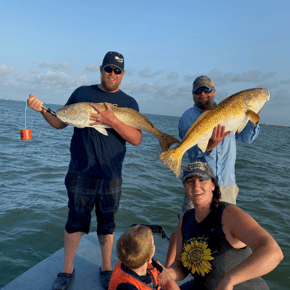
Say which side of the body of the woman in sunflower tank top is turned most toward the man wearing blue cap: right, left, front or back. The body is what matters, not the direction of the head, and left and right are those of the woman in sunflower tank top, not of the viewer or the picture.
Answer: right

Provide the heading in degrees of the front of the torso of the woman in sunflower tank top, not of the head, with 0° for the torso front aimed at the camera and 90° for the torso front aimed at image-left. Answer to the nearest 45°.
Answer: approximately 45°

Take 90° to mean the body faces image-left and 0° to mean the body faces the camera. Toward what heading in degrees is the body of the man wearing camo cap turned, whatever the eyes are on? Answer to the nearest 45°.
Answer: approximately 0°

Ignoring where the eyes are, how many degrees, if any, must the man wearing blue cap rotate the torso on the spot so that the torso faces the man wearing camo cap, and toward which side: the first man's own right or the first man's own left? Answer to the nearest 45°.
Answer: approximately 90° to the first man's own left

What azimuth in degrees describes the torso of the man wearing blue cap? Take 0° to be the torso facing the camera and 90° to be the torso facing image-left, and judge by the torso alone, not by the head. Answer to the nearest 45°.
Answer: approximately 0°

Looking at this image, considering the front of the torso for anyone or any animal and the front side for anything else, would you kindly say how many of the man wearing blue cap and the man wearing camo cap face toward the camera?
2

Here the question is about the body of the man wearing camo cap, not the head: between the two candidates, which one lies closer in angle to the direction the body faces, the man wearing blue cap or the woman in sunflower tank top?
the woman in sunflower tank top

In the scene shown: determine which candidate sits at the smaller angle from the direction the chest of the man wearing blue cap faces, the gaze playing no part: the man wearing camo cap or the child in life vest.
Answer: the child in life vest

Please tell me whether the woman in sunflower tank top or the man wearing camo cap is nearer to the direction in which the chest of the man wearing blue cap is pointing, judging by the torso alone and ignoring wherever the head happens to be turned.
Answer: the woman in sunflower tank top

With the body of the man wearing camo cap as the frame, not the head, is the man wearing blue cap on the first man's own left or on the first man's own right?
on the first man's own right
